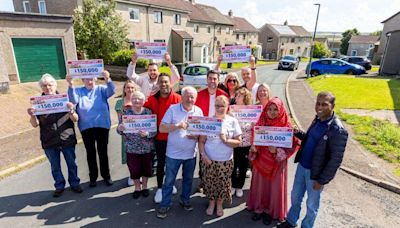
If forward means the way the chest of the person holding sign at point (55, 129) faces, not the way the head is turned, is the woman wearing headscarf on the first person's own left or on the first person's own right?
on the first person's own left

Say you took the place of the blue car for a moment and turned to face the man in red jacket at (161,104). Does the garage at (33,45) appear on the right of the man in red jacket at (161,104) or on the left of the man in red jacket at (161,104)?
right

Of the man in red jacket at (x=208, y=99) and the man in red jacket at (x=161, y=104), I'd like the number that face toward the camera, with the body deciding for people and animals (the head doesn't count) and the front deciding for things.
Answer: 2

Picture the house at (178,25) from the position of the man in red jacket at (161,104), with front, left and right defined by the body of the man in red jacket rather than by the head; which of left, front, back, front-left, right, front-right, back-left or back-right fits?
back

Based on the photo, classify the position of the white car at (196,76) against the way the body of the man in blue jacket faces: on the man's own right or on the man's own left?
on the man's own right

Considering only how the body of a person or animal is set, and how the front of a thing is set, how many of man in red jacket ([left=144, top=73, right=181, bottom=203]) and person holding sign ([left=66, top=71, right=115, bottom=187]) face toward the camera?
2

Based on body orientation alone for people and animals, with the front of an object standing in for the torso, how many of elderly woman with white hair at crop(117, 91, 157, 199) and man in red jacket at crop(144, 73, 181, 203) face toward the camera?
2

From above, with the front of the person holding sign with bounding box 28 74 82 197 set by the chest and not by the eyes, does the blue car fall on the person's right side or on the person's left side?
on the person's left side
